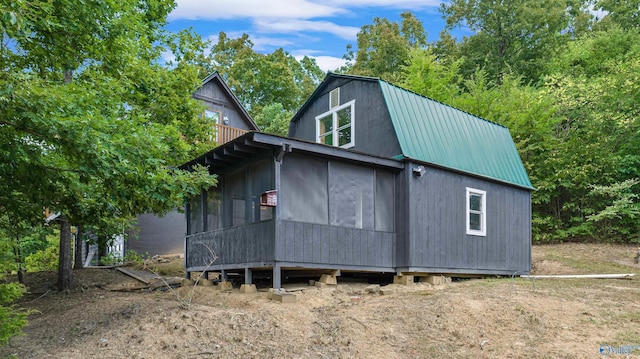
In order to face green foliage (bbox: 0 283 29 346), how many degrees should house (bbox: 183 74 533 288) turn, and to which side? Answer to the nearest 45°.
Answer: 0° — it already faces it

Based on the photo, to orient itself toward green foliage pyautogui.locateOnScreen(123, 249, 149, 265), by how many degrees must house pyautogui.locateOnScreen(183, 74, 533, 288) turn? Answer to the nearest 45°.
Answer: approximately 90° to its right

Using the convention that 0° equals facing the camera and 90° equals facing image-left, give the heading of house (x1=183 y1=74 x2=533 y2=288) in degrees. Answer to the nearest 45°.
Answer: approximately 45°

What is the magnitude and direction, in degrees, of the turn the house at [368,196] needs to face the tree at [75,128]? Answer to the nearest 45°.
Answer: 0° — it already faces it

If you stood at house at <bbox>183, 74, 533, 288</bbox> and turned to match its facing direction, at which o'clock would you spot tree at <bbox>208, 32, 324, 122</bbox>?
The tree is roughly at 4 o'clock from the house.

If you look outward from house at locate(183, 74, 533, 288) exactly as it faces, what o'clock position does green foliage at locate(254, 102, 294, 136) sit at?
The green foliage is roughly at 4 o'clock from the house.

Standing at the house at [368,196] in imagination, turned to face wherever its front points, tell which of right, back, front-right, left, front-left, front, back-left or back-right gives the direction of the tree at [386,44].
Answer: back-right

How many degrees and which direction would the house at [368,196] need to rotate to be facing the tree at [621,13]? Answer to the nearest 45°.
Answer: approximately 180°
